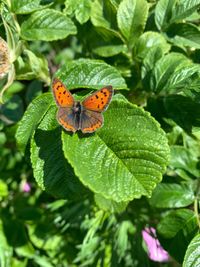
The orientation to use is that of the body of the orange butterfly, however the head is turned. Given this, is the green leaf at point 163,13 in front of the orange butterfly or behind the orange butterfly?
in front

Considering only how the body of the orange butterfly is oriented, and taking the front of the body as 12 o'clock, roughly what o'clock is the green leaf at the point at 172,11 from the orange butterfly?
The green leaf is roughly at 1 o'clock from the orange butterfly.

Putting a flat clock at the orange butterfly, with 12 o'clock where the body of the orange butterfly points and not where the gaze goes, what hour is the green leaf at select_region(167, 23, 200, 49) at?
The green leaf is roughly at 1 o'clock from the orange butterfly.

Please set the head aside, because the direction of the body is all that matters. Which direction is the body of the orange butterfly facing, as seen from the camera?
away from the camera

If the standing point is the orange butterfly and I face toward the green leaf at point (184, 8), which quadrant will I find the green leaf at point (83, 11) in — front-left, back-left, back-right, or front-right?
front-left

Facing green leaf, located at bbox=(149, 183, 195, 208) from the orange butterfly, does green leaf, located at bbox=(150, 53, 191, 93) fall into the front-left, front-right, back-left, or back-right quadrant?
front-left
